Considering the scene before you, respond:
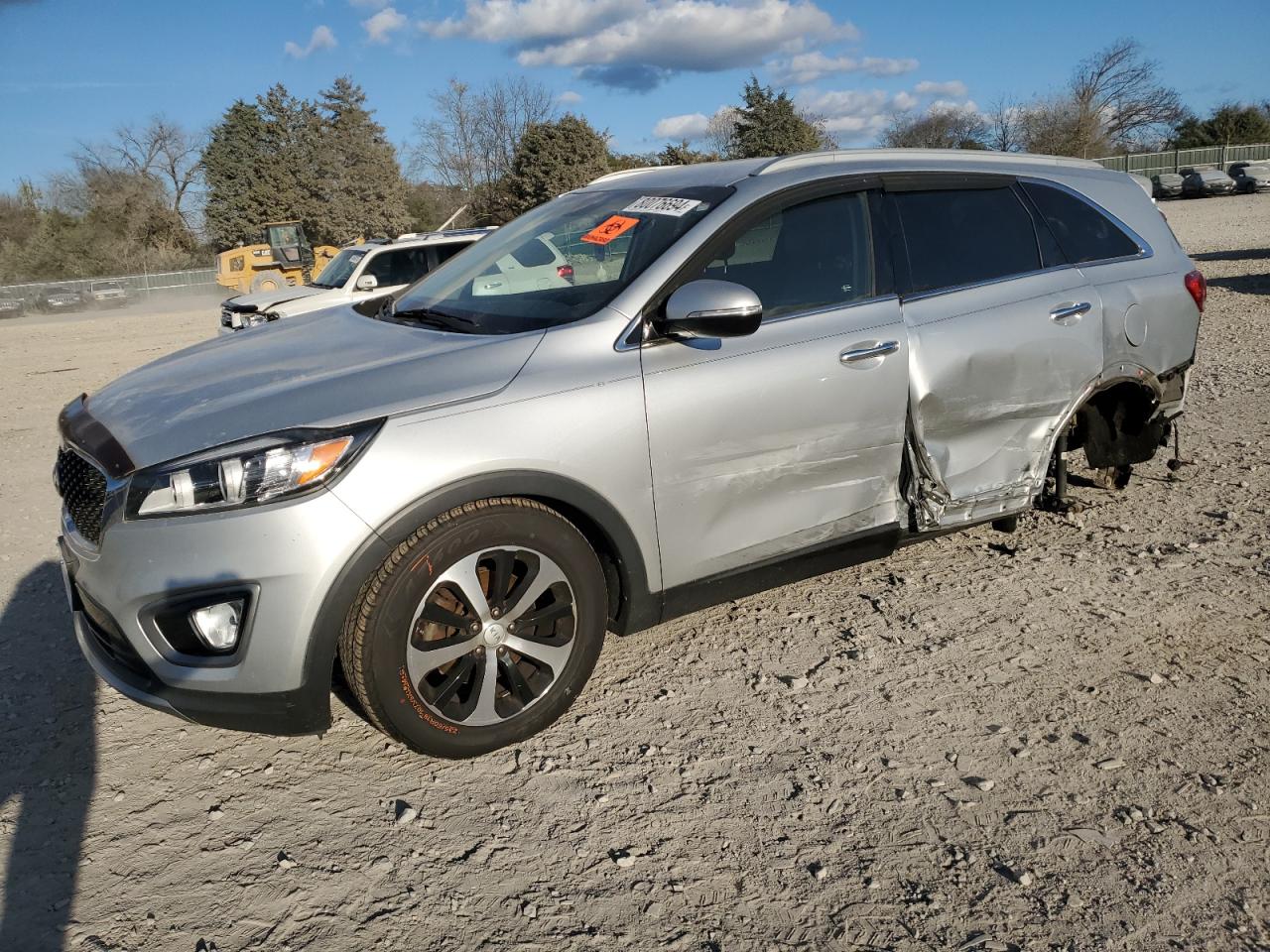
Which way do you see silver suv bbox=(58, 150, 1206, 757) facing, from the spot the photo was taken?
facing the viewer and to the left of the viewer

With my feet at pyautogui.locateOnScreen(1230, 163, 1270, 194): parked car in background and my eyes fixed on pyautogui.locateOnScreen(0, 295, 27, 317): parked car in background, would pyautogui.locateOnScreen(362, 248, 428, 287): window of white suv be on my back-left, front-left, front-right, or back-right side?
front-left

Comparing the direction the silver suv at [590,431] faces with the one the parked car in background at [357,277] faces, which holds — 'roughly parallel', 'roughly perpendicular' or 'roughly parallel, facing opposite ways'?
roughly parallel

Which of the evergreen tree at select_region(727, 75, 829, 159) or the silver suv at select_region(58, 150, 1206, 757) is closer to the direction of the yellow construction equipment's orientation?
the evergreen tree

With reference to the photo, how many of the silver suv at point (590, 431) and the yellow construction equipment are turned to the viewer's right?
1

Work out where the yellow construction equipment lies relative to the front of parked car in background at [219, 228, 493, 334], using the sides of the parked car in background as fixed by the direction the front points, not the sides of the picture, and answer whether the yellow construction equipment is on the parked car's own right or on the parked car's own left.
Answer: on the parked car's own right

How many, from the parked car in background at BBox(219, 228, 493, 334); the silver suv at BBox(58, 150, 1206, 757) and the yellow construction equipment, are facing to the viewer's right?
1

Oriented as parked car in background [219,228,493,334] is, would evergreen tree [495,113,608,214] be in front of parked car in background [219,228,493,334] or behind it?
behind

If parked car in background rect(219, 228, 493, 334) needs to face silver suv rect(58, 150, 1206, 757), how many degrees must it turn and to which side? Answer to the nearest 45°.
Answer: approximately 45° to its left

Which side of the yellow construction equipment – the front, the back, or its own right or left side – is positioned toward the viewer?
right

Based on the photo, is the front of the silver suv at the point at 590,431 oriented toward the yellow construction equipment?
no

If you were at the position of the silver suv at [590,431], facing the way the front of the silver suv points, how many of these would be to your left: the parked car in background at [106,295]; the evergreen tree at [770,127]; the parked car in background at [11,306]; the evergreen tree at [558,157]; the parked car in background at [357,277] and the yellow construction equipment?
0

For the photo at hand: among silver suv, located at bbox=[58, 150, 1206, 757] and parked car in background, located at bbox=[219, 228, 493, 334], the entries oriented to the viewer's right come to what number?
0

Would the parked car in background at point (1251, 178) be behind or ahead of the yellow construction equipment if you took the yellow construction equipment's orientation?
ahead

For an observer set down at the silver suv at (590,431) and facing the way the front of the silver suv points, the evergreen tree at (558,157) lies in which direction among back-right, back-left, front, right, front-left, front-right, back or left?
back-right

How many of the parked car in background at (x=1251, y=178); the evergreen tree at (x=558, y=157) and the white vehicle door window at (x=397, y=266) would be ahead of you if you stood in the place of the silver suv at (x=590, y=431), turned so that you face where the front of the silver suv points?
0
